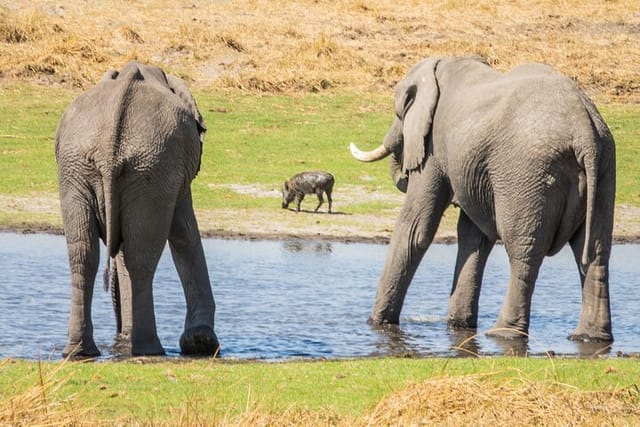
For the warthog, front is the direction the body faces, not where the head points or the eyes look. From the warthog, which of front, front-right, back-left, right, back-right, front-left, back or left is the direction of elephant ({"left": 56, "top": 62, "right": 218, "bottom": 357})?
left

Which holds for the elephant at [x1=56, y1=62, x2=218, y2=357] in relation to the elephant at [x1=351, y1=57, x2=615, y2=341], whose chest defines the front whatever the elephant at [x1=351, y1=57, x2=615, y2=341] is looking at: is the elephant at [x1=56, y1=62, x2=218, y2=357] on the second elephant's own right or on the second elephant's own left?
on the second elephant's own left

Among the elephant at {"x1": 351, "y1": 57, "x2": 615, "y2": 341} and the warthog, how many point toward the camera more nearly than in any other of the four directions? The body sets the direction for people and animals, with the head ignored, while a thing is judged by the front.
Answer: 0

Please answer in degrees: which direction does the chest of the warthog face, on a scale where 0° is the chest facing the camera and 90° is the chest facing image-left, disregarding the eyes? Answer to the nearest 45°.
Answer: approximately 90°

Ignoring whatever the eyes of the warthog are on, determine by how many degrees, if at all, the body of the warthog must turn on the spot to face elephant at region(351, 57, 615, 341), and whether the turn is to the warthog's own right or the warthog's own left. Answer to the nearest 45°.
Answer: approximately 90° to the warthog's own left

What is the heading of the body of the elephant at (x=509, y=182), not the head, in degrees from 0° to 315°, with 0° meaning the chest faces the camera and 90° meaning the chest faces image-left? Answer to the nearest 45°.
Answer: approximately 135°

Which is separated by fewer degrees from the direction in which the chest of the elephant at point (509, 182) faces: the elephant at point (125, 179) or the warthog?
the warthog
